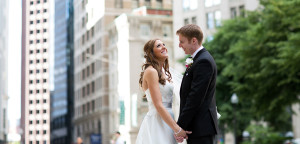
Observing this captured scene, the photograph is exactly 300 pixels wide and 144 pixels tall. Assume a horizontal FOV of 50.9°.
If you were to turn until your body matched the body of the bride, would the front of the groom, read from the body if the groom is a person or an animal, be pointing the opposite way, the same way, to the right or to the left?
the opposite way

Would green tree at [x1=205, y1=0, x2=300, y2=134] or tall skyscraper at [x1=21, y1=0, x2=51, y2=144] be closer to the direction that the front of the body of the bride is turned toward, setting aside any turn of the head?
the green tree

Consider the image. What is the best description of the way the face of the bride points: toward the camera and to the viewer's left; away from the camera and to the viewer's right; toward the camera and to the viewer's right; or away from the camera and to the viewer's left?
toward the camera and to the viewer's right

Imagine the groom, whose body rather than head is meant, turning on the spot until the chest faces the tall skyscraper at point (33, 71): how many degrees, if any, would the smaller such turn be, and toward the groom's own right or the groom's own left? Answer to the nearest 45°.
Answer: approximately 45° to the groom's own right

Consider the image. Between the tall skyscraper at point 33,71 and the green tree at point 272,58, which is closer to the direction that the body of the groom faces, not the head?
the tall skyscraper

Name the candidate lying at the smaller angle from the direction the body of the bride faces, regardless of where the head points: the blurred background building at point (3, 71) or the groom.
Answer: the groom

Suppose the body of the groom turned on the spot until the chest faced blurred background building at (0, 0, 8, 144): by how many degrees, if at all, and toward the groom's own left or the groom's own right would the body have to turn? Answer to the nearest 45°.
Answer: approximately 45° to the groom's own right

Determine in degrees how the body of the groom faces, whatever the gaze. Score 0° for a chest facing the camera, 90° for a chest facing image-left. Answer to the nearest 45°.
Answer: approximately 90°

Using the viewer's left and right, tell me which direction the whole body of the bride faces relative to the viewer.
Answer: facing to the right of the viewer

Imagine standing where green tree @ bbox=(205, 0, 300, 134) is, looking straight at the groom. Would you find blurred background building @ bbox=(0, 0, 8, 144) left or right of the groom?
right

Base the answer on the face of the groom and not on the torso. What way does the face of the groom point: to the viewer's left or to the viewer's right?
to the viewer's left
